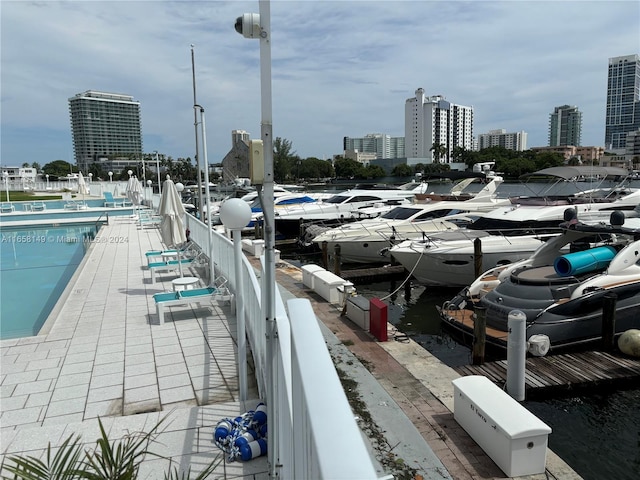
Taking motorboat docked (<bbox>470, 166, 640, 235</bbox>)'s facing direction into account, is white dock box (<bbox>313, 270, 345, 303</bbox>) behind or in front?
in front

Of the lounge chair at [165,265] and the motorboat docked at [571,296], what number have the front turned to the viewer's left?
1

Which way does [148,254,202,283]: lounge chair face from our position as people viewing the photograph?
facing to the left of the viewer

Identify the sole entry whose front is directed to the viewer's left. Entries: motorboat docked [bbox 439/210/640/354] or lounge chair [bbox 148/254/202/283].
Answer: the lounge chair

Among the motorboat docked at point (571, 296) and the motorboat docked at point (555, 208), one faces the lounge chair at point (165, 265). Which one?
the motorboat docked at point (555, 208)

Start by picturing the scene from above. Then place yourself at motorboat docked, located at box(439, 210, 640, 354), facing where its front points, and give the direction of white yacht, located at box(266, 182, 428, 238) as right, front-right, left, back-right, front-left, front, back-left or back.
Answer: left

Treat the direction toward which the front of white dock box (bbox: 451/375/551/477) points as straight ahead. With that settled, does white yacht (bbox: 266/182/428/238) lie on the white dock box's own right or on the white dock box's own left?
on the white dock box's own right

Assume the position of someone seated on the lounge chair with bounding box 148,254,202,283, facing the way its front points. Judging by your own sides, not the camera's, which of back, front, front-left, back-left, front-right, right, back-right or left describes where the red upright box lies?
back-left

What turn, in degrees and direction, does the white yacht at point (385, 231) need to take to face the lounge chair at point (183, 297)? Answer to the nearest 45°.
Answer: approximately 45° to its left

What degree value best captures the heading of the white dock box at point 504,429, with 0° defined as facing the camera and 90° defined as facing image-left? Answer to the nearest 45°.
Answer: approximately 45°

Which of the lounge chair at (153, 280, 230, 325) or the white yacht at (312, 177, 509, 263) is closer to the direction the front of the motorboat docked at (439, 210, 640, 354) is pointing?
the white yacht

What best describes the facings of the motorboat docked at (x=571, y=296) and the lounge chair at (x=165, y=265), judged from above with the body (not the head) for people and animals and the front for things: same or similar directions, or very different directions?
very different directions

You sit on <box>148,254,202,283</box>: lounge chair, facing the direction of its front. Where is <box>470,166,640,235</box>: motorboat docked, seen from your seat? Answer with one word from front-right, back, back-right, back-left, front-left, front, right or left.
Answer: back
